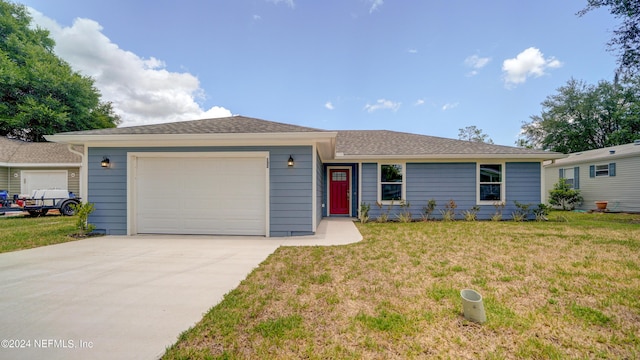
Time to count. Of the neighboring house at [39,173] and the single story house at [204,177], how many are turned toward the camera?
2

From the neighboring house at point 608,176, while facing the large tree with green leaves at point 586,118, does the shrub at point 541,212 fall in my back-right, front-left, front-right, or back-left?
back-left

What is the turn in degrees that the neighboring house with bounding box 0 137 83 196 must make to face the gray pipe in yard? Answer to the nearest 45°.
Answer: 0° — it already faces it

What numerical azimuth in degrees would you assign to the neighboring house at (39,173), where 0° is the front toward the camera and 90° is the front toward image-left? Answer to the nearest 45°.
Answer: approximately 0°

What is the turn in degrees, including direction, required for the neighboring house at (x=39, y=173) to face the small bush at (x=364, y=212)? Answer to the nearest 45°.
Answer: approximately 45° to its left

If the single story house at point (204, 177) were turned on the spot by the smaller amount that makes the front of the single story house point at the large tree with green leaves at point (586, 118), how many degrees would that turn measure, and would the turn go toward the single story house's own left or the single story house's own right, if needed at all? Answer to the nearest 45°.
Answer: approximately 135° to the single story house's own left
